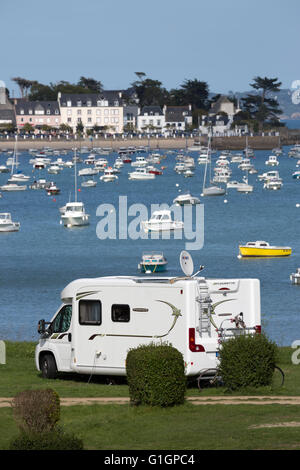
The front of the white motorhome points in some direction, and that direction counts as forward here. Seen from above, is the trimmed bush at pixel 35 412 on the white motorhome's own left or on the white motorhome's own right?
on the white motorhome's own left

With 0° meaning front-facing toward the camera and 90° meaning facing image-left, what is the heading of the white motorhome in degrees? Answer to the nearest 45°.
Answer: approximately 135°

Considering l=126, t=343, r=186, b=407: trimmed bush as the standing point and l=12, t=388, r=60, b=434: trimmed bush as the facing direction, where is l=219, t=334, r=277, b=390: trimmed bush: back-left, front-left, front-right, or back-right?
back-left

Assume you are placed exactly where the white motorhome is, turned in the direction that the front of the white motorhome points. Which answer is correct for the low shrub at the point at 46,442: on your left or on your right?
on your left

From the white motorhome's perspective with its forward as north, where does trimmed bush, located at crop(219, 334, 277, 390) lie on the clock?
The trimmed bush is roughly at 6 o'clock from the white motorhome.

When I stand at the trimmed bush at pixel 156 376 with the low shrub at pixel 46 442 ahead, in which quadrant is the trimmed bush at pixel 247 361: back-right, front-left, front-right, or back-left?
back-left

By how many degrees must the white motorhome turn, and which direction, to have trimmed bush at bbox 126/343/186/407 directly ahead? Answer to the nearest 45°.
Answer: approximately 135° to its left
